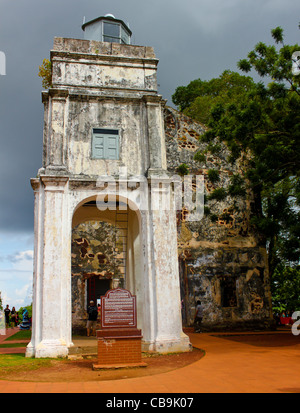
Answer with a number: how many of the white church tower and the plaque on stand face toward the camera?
2

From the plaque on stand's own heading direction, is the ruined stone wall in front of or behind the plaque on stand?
behind

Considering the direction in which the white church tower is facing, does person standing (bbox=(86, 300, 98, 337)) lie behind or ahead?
behind

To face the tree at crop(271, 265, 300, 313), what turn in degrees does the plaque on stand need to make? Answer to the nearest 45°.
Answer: approximately 135° to its left

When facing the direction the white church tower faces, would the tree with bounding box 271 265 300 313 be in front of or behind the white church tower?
behind

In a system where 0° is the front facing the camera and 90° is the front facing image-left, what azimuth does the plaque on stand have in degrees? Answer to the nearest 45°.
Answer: approximately 0°

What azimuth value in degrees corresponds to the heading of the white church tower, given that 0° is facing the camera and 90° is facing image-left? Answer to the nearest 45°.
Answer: approximately 0°

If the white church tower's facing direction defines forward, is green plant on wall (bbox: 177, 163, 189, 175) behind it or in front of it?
behind
